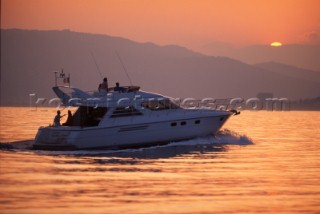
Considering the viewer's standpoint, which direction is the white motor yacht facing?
facing away from the viewer and to the right of the viewer
